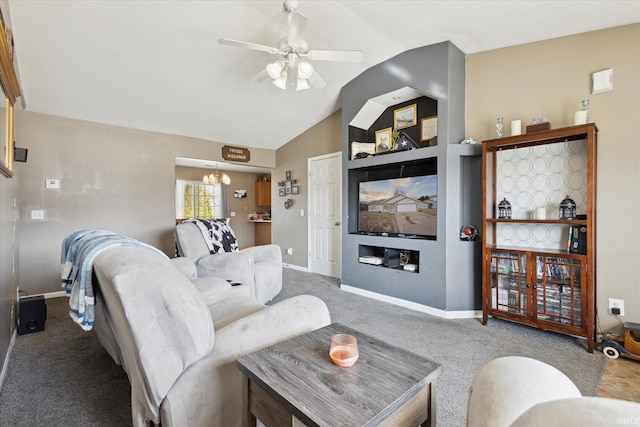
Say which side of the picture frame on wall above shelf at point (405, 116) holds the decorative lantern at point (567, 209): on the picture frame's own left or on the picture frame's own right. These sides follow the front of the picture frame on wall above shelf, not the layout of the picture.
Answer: on the picture frame's own left

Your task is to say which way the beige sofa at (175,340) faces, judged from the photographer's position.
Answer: facing away from the viewer and to the right of the viewer

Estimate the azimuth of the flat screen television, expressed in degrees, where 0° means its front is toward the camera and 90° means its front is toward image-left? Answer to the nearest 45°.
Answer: approximately 45°

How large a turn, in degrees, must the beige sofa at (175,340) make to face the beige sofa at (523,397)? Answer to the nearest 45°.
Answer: approximately 90° to its right

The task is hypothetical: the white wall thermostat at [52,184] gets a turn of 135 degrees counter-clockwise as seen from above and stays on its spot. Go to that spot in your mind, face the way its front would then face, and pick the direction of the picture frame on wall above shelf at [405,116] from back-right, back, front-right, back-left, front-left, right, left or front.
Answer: right

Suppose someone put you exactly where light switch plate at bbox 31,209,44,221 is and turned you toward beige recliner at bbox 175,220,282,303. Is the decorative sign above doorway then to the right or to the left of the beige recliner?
left
